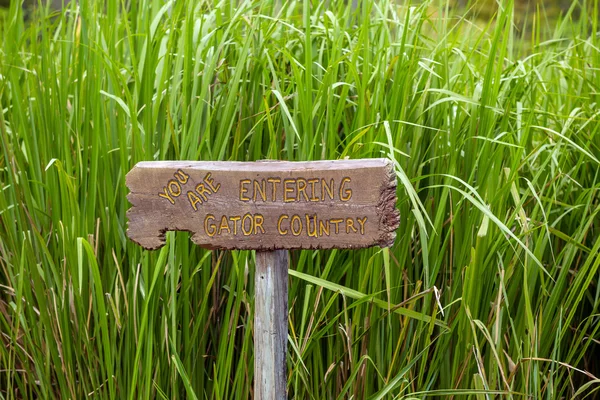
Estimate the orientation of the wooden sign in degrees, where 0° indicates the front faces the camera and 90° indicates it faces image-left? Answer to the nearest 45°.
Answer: approximately 0°
